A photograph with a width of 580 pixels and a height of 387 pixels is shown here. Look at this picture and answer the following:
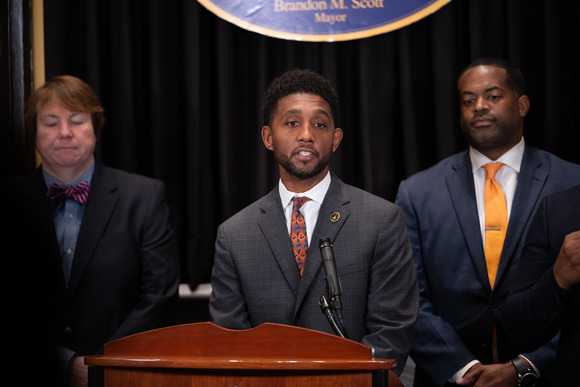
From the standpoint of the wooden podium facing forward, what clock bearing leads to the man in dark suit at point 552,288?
The man in dark suit is roughly at 8 o'clock from the wooden podium.

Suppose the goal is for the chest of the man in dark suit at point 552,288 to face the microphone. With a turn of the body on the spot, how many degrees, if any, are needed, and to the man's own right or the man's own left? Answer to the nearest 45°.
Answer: approximately 45° to the man's own right

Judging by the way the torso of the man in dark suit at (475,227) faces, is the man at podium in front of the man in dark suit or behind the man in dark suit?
in front

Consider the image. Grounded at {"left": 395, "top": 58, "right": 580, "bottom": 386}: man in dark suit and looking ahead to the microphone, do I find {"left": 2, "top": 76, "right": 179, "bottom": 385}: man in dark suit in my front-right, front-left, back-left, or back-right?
front-right

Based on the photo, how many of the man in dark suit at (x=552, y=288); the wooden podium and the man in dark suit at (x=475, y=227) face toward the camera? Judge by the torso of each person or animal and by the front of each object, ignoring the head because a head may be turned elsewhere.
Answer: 3

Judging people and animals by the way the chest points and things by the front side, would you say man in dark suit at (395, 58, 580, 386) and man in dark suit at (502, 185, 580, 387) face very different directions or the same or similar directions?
same or similar directions

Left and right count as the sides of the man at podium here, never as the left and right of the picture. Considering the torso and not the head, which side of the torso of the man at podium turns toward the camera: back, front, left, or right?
front

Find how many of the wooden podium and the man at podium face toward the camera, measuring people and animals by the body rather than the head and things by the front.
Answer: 2

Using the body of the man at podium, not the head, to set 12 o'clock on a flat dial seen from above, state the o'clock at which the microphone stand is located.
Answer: The microphone stand is roughly at 12 o'clock from the man at podium.

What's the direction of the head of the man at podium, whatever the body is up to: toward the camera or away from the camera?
toward the camera

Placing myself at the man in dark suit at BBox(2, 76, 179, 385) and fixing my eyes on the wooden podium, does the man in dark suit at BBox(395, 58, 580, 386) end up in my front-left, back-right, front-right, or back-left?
front-left

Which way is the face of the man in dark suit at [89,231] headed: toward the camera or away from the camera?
toward the camera

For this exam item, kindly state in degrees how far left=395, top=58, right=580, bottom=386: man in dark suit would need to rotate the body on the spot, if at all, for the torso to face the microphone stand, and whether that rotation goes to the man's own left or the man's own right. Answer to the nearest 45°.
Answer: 0° — they already face it

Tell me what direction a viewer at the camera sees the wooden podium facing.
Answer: facing the viewer

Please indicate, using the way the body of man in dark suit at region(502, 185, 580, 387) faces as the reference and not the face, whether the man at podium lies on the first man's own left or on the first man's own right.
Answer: on the first man's own right
